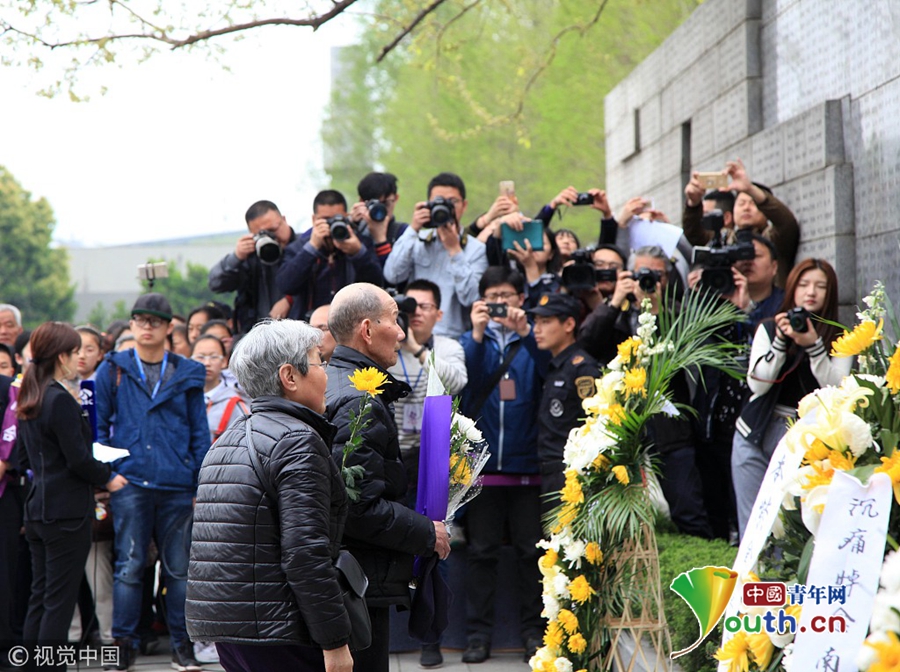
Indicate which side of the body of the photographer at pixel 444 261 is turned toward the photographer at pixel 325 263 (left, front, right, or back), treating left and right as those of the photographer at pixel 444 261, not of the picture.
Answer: right

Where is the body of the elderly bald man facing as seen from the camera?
to the viewer's right

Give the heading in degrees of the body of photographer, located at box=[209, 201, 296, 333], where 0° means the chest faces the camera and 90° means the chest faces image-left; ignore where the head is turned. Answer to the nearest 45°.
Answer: approximately 0°

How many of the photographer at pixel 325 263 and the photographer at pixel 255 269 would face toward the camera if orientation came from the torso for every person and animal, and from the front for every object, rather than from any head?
2

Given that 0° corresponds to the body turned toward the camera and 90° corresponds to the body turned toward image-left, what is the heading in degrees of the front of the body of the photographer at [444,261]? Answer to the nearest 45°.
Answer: approximately 0°

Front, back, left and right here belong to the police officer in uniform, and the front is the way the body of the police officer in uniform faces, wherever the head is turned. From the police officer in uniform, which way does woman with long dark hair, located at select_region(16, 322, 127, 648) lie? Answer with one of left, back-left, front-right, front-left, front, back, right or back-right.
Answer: front-right

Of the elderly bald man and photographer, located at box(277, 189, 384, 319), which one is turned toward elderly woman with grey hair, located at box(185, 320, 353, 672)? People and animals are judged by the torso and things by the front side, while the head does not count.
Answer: the photographer

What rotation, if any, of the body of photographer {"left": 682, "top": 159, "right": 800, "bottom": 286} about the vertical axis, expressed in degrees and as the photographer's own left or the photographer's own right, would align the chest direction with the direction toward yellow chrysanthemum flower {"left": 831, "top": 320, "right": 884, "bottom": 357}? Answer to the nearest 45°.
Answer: approximately 45° to the photographer's own left
